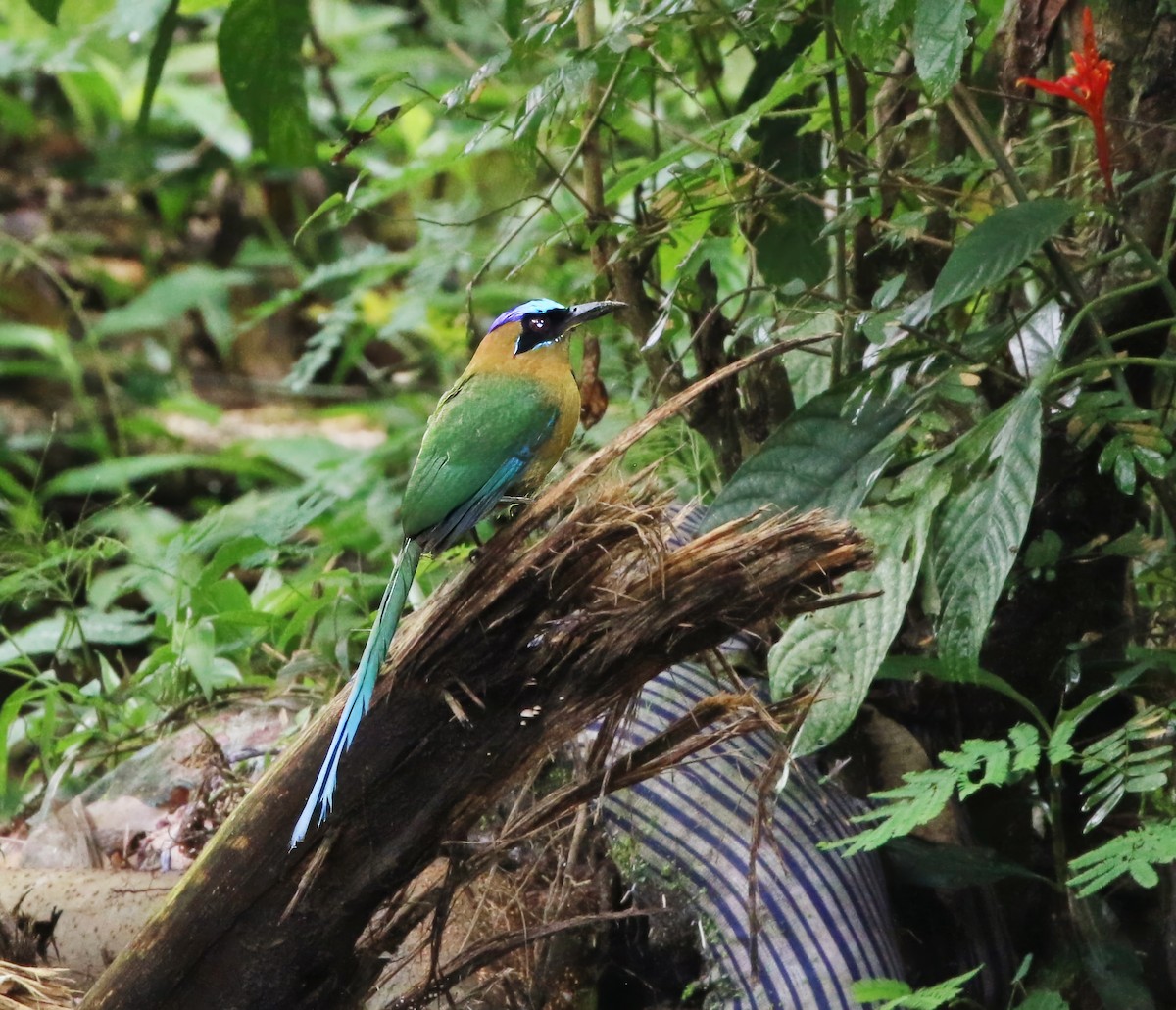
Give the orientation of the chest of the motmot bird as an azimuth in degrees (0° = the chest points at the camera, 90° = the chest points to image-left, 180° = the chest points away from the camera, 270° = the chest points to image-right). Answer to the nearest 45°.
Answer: approximately 270°

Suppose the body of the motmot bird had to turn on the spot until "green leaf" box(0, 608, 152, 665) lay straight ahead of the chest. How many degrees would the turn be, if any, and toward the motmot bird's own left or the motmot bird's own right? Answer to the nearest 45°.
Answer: approximately 135° to the motmot bird's own left

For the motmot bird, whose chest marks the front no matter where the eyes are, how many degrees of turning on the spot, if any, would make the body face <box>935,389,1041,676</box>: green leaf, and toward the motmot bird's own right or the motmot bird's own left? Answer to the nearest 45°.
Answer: approximately 45° to the motmot bird's own right

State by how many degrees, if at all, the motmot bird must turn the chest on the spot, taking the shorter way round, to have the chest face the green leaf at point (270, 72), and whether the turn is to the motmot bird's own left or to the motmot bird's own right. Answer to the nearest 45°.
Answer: approximately 90° to the motmot bird's own left

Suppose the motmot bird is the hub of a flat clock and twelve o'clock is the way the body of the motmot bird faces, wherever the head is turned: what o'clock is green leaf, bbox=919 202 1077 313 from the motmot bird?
The green leaf is roughly at 1 o'clock from the motmot bird.
